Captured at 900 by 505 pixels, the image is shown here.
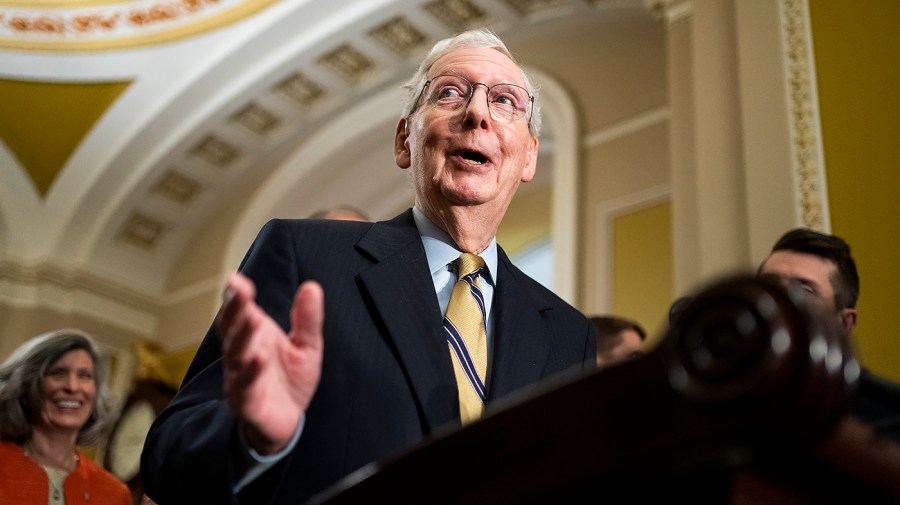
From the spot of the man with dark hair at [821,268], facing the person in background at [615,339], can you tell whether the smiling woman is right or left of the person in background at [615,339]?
left

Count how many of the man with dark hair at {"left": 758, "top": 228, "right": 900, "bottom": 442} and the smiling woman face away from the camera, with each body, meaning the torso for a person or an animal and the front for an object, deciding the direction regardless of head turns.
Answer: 0

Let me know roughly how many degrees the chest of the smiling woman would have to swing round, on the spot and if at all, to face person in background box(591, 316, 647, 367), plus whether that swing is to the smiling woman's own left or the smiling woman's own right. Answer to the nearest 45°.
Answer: approximately 45° to the smiling woman's own left

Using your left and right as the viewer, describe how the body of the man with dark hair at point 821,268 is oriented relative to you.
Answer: facing the viewer and to the left of the viewer

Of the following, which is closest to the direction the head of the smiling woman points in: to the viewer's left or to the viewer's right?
to the viewer's right

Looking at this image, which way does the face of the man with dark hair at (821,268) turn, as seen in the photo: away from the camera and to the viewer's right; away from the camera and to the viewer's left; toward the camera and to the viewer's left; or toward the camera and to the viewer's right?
toward the camera and to the viewer's left

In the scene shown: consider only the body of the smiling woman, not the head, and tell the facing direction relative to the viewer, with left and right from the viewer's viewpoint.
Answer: facing the viewer and to the right of the viewer
